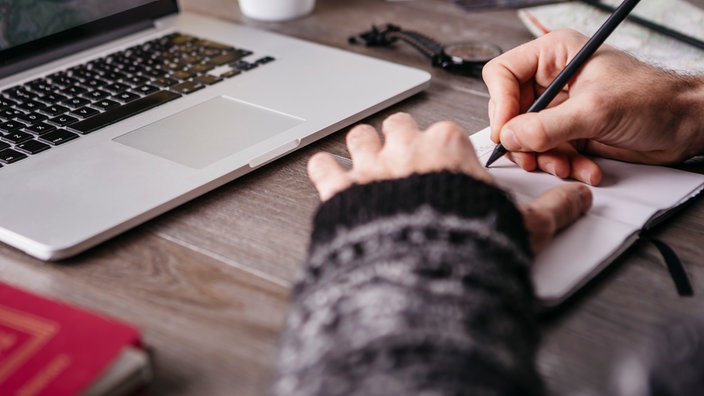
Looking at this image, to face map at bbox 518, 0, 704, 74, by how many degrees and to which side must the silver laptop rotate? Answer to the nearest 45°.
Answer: approximately 45° to its left

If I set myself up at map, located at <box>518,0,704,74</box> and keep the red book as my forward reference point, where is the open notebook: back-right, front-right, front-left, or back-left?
front-left

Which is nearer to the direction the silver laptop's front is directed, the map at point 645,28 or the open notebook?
the open notebook

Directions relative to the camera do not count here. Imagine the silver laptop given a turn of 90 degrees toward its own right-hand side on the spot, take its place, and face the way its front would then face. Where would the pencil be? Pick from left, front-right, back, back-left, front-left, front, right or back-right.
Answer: back-left

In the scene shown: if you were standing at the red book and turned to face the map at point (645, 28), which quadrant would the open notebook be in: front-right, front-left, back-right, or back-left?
front-right

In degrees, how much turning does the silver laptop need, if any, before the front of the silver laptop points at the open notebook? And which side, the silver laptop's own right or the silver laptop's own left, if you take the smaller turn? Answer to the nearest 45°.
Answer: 0° — it already faces it

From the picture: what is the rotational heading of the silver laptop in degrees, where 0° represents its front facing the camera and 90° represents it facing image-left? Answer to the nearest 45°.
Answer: approximately 315°
